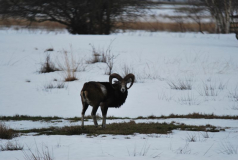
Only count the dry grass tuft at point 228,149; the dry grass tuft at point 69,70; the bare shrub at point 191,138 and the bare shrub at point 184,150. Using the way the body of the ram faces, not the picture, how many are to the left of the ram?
1

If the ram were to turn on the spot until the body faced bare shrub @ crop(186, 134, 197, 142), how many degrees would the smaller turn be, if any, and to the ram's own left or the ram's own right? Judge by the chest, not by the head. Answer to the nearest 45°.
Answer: approximately 45° to the ram's own right

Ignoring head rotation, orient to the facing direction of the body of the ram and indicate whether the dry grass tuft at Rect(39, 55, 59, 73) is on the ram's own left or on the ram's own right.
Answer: on the ram's own left

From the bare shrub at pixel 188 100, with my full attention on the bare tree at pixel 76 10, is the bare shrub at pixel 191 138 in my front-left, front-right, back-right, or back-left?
back-left

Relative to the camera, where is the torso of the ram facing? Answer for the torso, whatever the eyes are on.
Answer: to the viewer's right

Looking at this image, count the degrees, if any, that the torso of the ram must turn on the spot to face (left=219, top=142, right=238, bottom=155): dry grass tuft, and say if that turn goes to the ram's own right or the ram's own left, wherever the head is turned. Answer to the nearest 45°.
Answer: approximately 45° to the ram's own right

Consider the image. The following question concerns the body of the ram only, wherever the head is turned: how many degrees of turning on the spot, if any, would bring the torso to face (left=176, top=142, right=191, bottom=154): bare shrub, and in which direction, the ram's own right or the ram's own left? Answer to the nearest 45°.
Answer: approximately 45° to the ram's own right

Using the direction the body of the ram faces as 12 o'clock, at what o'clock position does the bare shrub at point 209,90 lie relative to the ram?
The bare shrub is roughly at 10 o'clock from the ram.

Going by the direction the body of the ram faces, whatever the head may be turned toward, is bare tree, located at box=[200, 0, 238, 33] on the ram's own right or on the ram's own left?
on the ram's own left

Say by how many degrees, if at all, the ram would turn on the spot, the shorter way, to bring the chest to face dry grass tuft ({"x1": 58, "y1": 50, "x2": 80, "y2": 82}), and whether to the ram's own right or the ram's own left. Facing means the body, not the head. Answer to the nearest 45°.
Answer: approximately 90° to the ram's own left

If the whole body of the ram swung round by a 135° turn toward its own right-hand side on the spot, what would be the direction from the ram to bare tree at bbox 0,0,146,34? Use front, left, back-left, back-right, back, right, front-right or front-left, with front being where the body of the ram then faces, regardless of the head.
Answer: back-right

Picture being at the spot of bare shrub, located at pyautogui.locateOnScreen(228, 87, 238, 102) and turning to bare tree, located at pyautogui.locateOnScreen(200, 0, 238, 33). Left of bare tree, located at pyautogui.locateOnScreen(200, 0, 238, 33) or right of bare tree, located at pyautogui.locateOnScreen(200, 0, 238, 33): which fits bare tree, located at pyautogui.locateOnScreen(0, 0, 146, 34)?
left

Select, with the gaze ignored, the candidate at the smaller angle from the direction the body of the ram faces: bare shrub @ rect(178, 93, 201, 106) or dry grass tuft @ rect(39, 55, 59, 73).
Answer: the bare shrub
